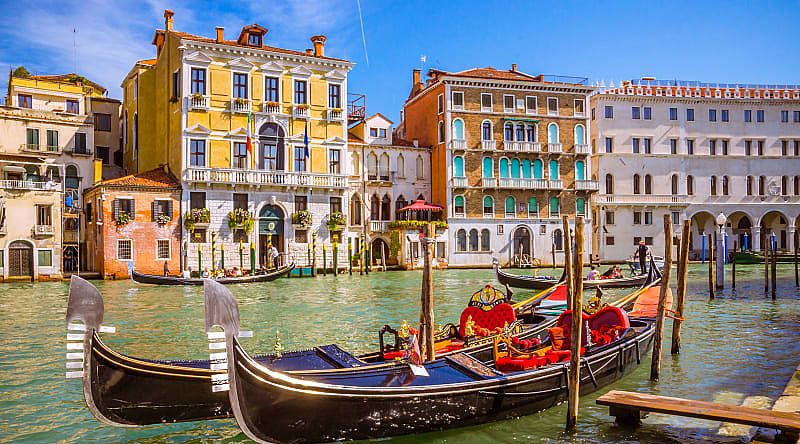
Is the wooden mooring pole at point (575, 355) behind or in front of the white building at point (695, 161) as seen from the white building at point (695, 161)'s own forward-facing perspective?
in front

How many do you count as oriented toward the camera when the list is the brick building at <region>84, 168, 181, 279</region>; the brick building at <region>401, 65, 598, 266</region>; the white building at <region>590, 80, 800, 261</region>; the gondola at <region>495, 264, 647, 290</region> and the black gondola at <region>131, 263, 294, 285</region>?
3

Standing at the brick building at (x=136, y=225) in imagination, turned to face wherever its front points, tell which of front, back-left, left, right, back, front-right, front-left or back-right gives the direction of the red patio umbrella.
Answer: left

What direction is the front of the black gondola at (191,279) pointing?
to the viewer's left

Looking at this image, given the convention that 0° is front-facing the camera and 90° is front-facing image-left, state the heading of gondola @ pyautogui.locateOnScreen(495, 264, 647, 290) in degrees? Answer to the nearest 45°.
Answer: approximately 90°

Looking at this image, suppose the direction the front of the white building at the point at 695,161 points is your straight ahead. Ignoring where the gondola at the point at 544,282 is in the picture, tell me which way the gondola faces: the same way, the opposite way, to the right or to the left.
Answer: to the right

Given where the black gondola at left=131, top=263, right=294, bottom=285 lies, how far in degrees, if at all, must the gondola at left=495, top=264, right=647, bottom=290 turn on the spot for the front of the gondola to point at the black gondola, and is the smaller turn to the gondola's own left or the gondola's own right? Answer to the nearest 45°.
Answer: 0° — it already faces it

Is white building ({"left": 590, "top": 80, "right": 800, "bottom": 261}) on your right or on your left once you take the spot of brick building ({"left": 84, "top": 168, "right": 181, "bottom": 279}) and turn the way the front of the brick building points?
on your left

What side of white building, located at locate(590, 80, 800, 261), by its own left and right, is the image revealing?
front

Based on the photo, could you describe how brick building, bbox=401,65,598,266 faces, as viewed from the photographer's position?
facing the viewer

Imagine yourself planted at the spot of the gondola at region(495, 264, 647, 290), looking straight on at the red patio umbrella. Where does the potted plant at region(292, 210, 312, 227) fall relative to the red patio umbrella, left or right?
left

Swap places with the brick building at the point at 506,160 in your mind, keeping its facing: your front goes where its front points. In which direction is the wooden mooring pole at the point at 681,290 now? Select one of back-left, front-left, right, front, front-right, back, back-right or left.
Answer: front
